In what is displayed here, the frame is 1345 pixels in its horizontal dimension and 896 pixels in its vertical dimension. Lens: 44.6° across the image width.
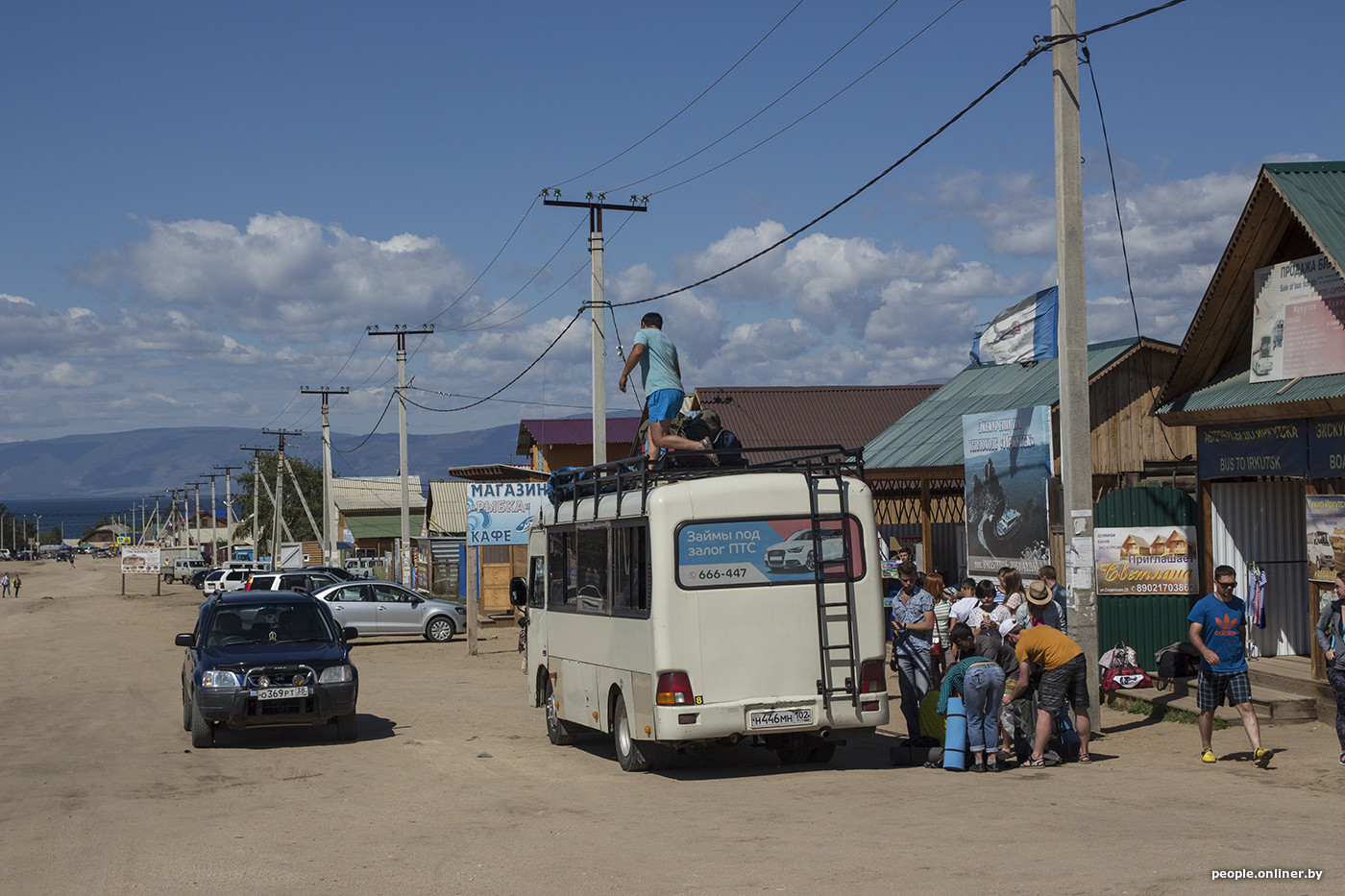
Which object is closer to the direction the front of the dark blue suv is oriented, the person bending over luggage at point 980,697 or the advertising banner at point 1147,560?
the person bending over luggage

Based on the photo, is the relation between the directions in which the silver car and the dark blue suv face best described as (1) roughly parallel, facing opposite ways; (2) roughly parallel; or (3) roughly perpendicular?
roughly perpendicular

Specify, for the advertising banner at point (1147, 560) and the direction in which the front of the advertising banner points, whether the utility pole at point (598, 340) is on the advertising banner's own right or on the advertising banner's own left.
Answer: on the advertising banner's own right

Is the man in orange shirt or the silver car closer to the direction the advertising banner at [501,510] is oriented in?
the man in orange shirt

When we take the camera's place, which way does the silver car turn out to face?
facing to the right of the viewer

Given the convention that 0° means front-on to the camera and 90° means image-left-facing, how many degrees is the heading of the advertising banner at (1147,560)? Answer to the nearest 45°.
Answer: approximately 0°

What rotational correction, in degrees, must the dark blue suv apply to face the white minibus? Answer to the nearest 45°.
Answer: approximately 45° to its left

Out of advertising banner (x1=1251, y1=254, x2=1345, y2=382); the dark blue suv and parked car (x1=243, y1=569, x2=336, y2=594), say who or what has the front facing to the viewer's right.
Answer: the parked car

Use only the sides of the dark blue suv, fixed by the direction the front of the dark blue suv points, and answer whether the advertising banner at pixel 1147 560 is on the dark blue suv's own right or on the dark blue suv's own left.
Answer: on the dark blue suv's own left

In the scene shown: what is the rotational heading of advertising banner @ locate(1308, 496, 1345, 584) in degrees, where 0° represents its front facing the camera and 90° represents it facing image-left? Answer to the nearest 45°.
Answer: approximately 0°

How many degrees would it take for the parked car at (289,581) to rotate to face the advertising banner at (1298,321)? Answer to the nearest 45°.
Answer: approximately 90° to its right

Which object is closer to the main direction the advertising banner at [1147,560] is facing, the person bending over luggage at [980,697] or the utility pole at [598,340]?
the person bending over luggage

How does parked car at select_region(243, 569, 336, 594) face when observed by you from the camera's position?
facing to the right of the viewer
